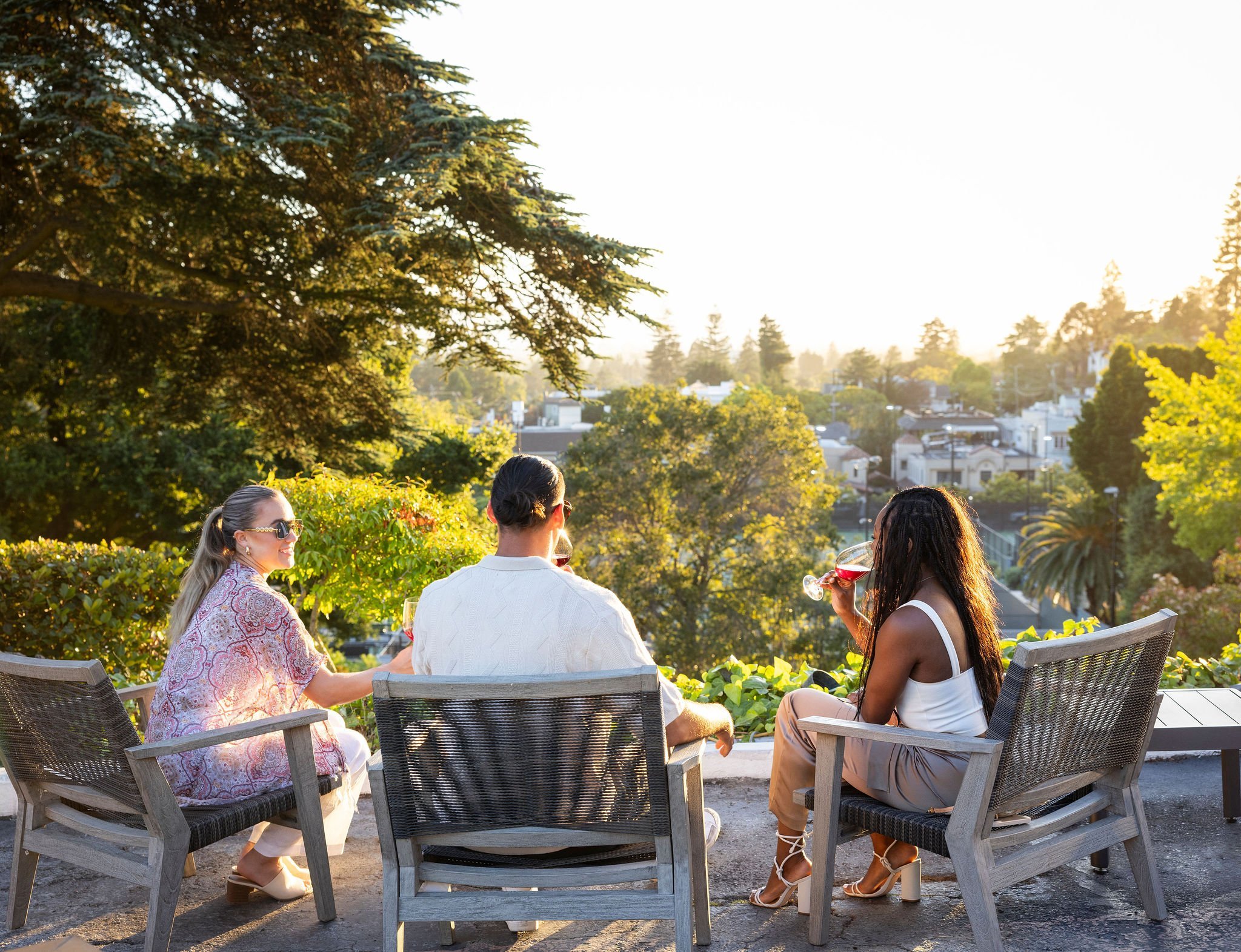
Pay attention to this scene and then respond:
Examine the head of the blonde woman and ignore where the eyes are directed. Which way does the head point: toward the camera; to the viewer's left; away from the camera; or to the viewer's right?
to the viewer's right

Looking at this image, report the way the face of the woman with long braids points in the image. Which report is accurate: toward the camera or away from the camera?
away from the camera

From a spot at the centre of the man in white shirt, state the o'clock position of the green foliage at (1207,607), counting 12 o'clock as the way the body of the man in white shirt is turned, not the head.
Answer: The green foliage is roughly at 1 o'clock from the man in white shirt.

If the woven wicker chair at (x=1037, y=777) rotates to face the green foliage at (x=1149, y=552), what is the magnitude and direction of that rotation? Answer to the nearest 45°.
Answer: approximately 45° to its right

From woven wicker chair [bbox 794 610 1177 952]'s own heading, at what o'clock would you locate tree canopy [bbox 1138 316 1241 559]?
The tree canopy is roughly at 2 o'clock from the woven wicker chair.

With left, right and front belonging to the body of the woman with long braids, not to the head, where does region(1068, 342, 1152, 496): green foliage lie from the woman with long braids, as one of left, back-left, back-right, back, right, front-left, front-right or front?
front-right

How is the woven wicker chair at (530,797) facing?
away from the camera

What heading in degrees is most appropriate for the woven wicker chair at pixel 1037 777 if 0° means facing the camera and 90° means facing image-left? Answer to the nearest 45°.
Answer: approximately 135°

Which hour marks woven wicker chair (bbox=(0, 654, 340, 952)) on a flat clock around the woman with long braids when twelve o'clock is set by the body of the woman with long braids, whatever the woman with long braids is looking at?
The woven wicker chair is roughly at 10 o'clock from the woman with long braids.

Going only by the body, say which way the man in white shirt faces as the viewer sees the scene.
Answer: away from the camera

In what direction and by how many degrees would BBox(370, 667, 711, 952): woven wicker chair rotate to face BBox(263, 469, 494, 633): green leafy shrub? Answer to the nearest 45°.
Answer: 0° — it already faces it

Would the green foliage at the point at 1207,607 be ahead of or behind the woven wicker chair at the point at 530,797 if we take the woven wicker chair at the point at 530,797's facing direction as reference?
ahead

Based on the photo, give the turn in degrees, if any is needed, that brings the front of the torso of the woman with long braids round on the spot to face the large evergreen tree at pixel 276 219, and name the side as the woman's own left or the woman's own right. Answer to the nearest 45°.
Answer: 0° — they already face it

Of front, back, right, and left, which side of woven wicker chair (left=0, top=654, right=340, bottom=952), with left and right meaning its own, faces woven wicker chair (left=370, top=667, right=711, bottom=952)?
right
